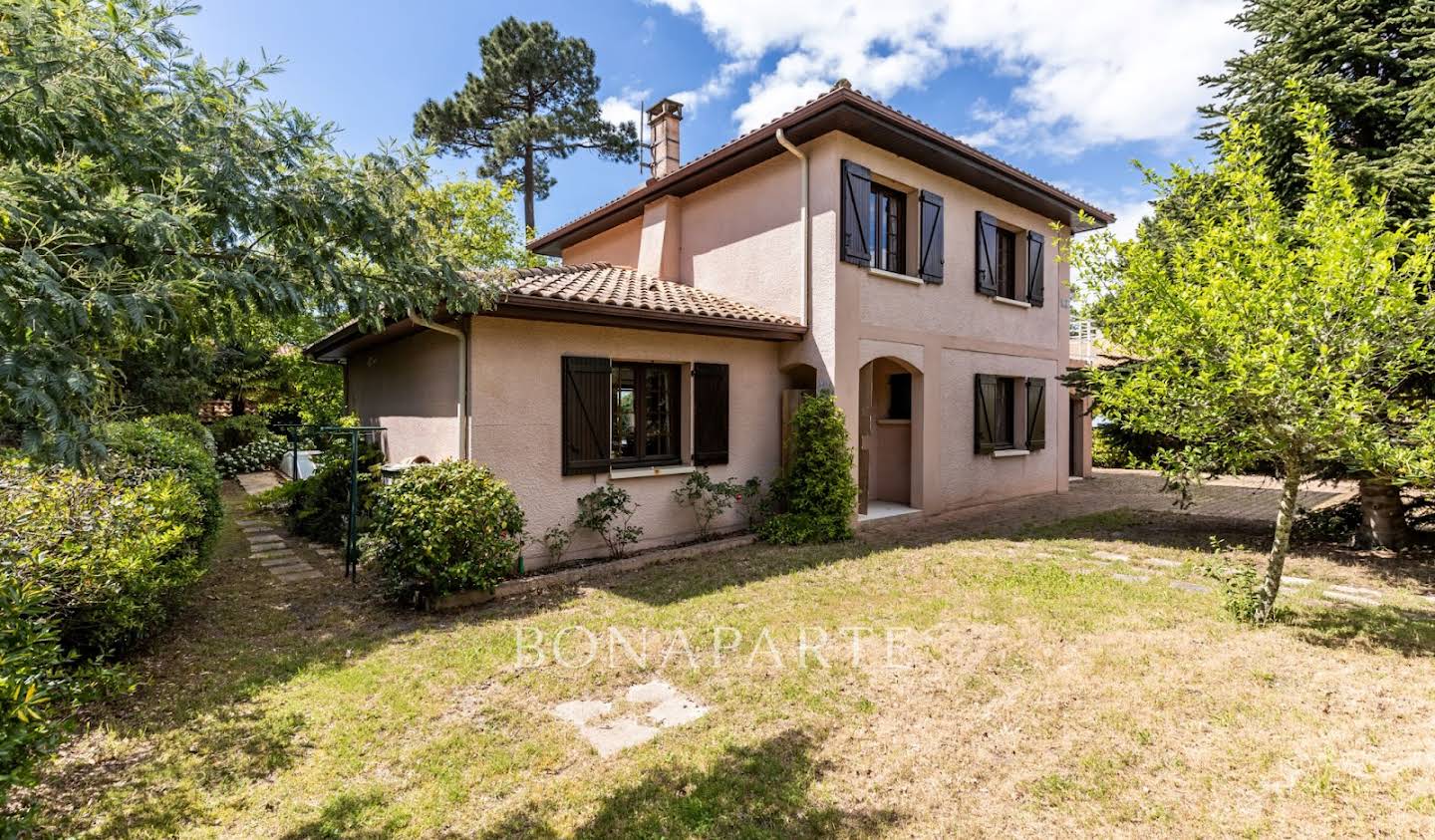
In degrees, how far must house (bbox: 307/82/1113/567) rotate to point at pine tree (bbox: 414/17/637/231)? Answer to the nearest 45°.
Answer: approximately 180°

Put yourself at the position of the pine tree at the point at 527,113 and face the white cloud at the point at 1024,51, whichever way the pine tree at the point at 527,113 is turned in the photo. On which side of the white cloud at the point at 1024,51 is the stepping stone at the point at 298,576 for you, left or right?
right

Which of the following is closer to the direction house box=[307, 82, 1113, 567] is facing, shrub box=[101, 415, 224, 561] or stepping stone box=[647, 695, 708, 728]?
the stepping stone

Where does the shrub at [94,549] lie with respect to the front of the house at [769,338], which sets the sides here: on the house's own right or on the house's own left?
on the house's own right

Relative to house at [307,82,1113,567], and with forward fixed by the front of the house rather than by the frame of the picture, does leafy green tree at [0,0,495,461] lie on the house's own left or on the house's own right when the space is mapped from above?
on the house's own right

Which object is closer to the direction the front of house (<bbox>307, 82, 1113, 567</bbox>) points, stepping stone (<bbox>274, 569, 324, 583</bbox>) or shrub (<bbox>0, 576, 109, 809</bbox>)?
the shrub

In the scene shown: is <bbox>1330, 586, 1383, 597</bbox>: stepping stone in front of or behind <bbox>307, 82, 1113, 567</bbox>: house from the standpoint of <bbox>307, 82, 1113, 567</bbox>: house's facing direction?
in front

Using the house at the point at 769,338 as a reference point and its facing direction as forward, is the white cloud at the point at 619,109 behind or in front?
behind

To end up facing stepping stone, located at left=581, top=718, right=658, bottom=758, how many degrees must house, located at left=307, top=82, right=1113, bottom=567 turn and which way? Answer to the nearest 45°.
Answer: approximately 45° to its right

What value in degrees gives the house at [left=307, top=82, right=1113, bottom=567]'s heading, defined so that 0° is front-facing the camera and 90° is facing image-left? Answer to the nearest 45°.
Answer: approximately 315°
